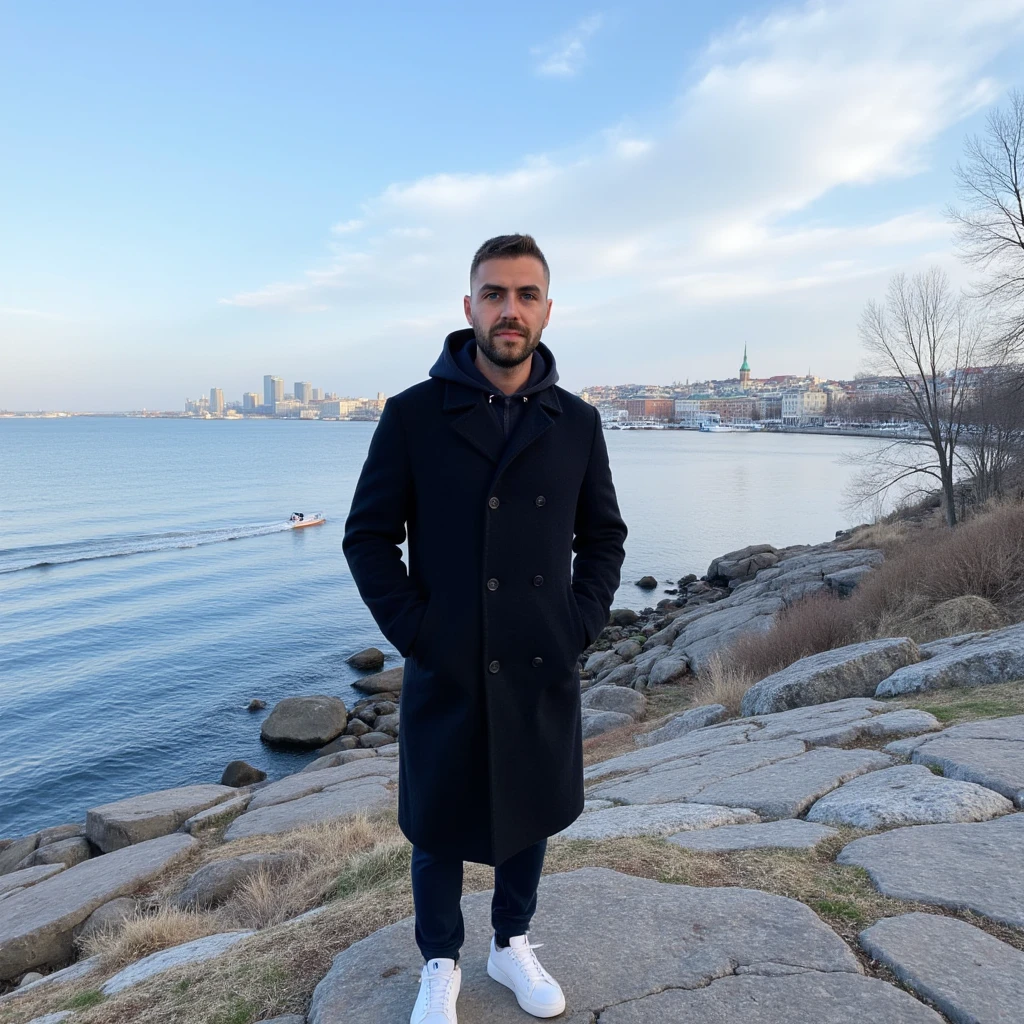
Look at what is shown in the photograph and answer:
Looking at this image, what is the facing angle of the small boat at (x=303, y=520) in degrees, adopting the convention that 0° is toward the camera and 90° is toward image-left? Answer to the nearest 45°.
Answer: approximately 270°

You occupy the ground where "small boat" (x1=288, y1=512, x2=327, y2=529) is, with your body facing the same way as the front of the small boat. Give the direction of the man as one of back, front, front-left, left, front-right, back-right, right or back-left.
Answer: right

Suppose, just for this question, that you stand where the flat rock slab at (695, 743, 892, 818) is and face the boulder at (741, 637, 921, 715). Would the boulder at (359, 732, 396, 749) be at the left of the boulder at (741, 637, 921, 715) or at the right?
left

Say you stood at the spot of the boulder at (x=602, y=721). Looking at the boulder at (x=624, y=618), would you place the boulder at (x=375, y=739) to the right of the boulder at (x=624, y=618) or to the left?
left

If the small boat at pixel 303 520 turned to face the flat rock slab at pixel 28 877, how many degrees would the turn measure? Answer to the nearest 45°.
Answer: approximately 90° to its right

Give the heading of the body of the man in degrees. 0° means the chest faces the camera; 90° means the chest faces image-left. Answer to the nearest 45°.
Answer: approximately 0°

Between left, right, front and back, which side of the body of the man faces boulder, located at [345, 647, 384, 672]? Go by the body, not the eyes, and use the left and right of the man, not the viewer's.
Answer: back

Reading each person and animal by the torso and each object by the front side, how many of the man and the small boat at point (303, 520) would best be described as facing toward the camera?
1

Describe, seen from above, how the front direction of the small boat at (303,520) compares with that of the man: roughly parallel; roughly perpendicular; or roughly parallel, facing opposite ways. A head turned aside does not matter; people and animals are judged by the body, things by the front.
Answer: roughly perpendicular

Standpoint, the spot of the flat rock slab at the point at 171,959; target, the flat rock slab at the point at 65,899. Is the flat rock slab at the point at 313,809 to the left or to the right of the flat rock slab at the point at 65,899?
right

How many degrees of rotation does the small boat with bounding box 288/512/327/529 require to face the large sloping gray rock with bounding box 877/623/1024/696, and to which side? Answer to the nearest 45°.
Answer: approximately 90° to its right

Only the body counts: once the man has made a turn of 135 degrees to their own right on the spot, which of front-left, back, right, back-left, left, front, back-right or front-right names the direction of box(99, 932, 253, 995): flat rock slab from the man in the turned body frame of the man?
front
